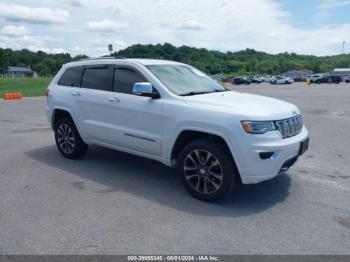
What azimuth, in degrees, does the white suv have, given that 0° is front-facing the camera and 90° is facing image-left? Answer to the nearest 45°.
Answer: approximately 315°
